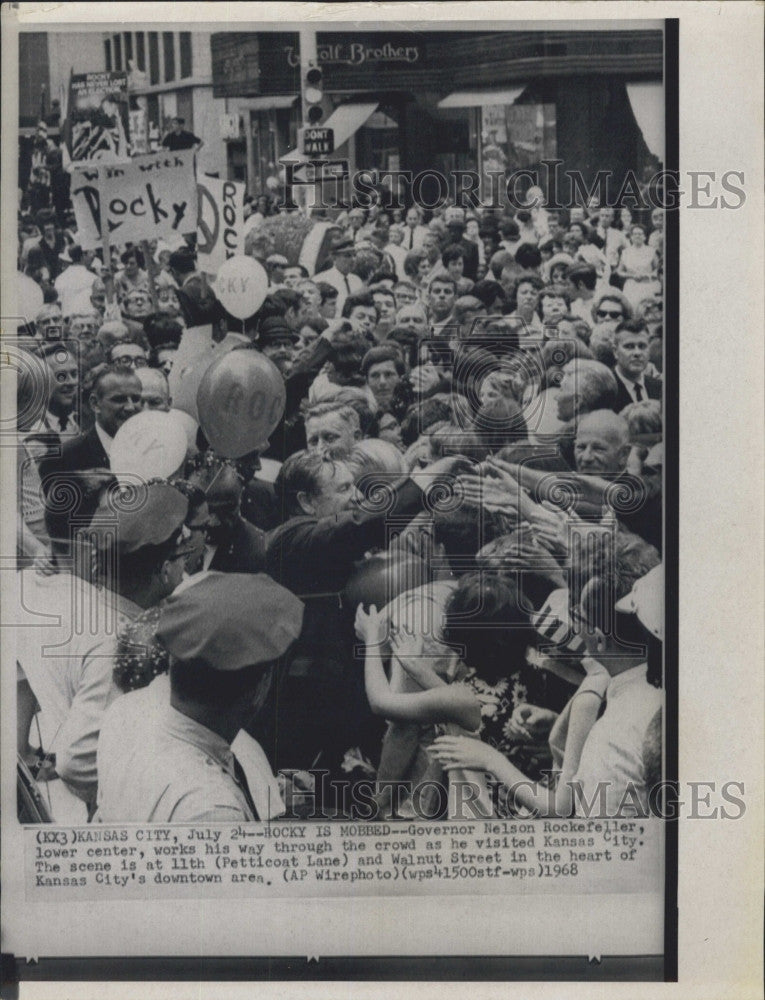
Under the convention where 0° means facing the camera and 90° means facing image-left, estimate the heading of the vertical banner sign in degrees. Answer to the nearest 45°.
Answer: approximately 0°

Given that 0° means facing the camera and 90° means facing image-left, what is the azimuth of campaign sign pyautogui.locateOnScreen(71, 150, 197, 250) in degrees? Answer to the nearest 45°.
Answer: approximately 0°
